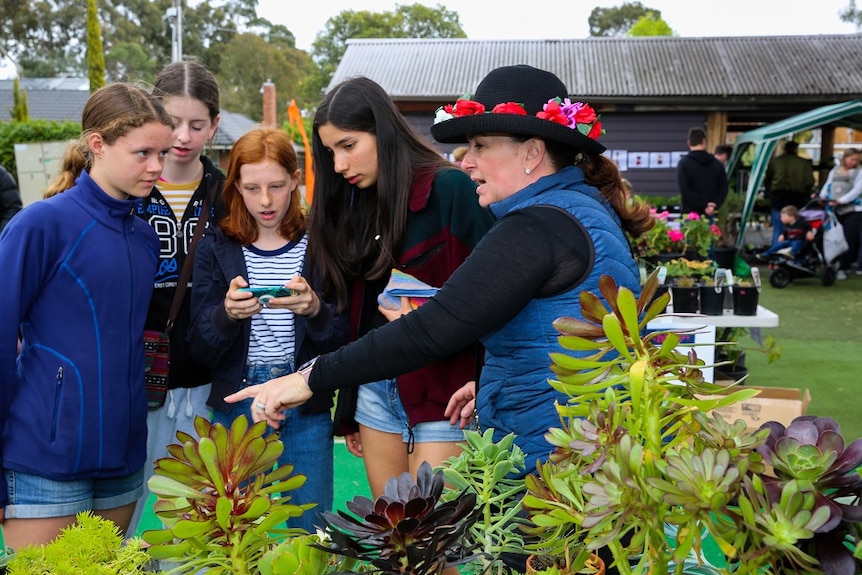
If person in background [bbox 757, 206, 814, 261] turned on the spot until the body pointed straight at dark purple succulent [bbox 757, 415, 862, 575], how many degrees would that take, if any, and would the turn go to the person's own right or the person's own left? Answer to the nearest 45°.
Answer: approximately 45° to the person's own left

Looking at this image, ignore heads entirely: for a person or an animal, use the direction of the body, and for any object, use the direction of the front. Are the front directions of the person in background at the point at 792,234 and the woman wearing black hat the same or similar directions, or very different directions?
same or similar directions

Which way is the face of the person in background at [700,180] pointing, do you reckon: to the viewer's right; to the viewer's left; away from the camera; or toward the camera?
away from the camera

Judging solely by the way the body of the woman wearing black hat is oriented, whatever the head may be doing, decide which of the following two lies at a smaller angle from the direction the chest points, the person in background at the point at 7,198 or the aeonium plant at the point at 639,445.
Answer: the person in background

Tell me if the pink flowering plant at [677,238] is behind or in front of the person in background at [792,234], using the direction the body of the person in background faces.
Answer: in front

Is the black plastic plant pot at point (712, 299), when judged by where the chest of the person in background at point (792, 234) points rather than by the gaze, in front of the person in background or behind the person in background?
in front

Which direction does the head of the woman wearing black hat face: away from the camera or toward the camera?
toward the camera

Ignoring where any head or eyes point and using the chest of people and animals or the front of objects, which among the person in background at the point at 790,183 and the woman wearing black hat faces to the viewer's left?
the woman wearing black hat

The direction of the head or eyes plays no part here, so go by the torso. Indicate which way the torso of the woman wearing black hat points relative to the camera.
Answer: to the viewer's left
